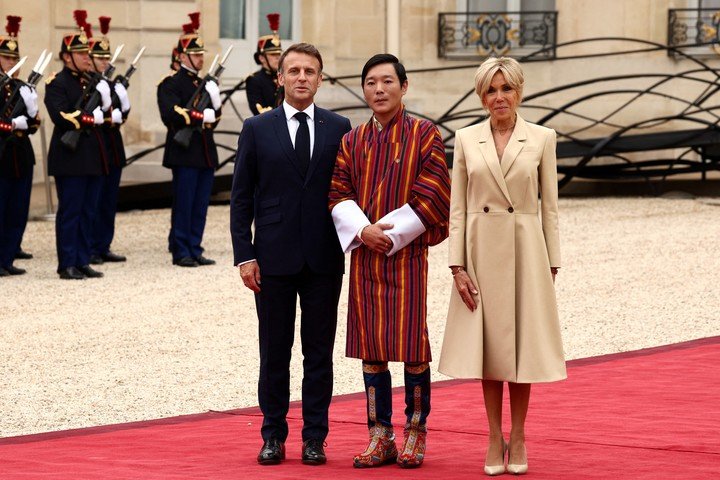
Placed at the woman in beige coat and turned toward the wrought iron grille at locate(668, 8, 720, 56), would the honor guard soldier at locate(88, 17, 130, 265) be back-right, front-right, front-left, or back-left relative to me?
front-left

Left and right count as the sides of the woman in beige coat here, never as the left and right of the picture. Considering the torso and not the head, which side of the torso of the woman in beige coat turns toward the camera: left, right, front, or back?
front

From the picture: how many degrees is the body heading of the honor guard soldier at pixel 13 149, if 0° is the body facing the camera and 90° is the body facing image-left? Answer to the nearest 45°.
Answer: approximately 315°

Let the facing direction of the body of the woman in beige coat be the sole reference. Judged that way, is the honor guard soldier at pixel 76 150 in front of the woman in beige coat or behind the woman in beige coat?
behind

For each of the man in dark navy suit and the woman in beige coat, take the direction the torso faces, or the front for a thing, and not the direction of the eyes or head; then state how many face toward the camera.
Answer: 2

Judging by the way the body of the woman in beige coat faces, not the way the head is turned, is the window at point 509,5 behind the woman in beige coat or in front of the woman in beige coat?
behind

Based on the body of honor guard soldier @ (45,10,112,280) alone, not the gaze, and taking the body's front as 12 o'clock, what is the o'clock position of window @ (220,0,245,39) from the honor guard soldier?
The window is roughly at 8 o'clock from the honor guard soldier.

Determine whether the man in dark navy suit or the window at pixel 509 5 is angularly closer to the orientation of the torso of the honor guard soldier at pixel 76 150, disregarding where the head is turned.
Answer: the man in dark navy suit

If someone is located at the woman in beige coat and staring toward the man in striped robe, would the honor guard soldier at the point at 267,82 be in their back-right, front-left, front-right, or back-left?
front-right

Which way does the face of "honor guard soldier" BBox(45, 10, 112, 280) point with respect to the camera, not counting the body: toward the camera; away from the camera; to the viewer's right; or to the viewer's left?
to the viewer's right

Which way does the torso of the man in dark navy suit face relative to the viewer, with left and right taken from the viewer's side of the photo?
facing the viewer

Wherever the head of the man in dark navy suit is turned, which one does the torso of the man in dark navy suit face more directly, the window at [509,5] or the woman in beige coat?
the woman in beige coat

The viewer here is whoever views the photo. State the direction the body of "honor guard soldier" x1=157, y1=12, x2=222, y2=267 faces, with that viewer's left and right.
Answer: facing the viewer and to the right of the viewer
